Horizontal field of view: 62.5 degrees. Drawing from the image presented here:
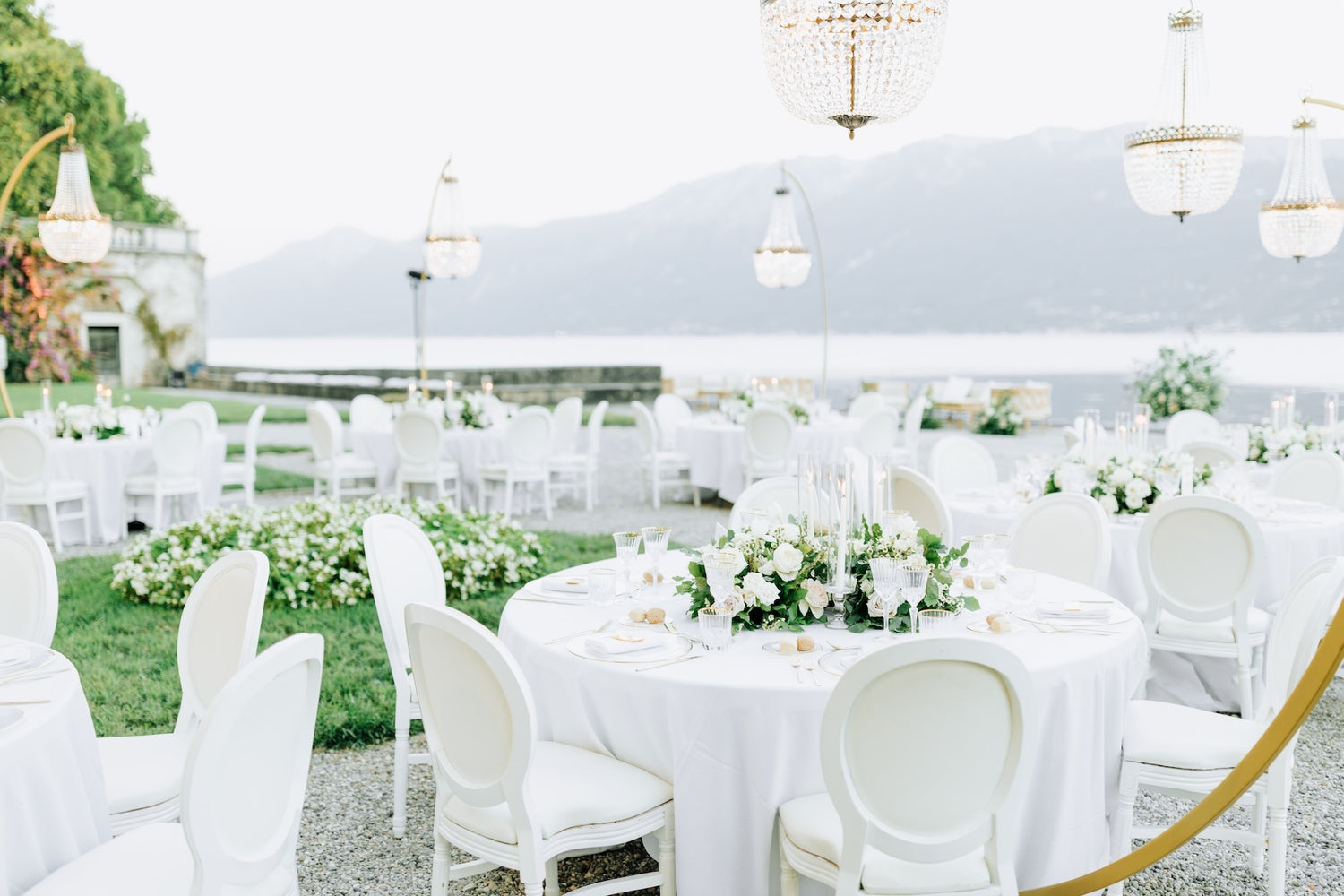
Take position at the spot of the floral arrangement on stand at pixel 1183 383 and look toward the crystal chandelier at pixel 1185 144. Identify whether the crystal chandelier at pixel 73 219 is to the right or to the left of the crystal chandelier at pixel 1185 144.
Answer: right

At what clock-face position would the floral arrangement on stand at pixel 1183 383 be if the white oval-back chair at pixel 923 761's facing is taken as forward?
The floral arrangement on stand is roughly at 2 o'clock from the white oval-back chair.

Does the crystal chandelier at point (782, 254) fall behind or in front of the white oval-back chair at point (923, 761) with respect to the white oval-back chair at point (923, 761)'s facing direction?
in front

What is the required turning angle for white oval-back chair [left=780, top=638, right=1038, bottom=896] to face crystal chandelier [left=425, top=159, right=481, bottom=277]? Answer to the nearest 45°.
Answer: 0° — it already faces it

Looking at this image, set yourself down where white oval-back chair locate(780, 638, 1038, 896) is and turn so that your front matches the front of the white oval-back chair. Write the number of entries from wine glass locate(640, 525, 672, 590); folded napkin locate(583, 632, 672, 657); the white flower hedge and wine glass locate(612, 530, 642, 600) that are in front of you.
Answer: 4

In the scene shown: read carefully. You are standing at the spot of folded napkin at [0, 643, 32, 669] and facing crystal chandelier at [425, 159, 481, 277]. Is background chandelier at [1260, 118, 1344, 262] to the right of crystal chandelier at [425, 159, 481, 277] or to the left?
right

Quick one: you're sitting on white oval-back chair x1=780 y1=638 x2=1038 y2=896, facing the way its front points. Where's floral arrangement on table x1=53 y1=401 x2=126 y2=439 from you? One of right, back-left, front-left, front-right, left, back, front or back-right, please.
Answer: front

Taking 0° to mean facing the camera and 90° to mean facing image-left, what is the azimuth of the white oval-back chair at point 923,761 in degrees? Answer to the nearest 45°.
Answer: approximately 135°

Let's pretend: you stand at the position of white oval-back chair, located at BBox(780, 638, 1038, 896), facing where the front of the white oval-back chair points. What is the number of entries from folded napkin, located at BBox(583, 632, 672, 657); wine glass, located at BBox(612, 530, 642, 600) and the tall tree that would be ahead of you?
3

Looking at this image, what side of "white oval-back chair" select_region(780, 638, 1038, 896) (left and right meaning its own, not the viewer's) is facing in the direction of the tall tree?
front

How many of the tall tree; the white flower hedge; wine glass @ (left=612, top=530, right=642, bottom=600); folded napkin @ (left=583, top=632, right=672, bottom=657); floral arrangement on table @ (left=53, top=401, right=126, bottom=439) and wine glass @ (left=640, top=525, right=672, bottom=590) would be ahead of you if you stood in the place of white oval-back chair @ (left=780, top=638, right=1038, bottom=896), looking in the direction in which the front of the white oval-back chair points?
6

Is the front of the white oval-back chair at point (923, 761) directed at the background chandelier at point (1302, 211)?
no

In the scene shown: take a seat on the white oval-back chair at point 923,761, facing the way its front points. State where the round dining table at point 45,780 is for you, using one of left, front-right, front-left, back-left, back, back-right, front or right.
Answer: front-left

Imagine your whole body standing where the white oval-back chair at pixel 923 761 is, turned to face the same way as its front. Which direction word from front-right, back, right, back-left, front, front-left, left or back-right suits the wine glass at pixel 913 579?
front-right

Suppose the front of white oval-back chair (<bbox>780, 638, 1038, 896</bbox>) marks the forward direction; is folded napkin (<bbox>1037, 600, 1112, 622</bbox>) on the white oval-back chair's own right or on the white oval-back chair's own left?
on the white oval-back chair's own right

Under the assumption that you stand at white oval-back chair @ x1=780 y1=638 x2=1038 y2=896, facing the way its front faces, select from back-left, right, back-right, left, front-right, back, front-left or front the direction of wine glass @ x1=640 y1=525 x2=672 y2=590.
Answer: front

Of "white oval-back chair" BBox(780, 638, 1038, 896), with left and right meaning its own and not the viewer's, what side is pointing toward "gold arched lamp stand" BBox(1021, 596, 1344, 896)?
right

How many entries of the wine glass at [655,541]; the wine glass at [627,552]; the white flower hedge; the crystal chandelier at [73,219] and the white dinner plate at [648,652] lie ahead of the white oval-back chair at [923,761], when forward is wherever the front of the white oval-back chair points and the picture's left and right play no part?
5

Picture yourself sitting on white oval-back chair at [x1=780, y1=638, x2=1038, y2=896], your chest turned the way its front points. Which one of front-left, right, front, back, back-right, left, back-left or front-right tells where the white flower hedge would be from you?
front

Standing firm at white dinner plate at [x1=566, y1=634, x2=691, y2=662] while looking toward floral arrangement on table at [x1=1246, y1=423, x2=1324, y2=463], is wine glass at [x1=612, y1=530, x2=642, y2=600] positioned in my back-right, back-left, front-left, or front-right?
front-left

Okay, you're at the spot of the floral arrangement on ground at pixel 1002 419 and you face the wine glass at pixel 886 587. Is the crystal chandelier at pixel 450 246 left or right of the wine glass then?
right
